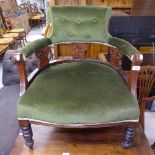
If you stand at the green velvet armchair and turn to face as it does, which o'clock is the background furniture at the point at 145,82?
The background furniture is roughly at 8 o'clock from the green velvet armchair.

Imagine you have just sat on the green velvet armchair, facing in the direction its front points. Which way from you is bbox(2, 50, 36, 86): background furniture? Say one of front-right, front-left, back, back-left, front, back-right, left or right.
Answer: back-right

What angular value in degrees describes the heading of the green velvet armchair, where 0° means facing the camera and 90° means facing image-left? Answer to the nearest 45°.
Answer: approximately 0°

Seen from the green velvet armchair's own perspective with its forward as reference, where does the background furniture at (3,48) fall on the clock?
The background furniture is roughly at 5 o'clock from the green velvet armchair.
